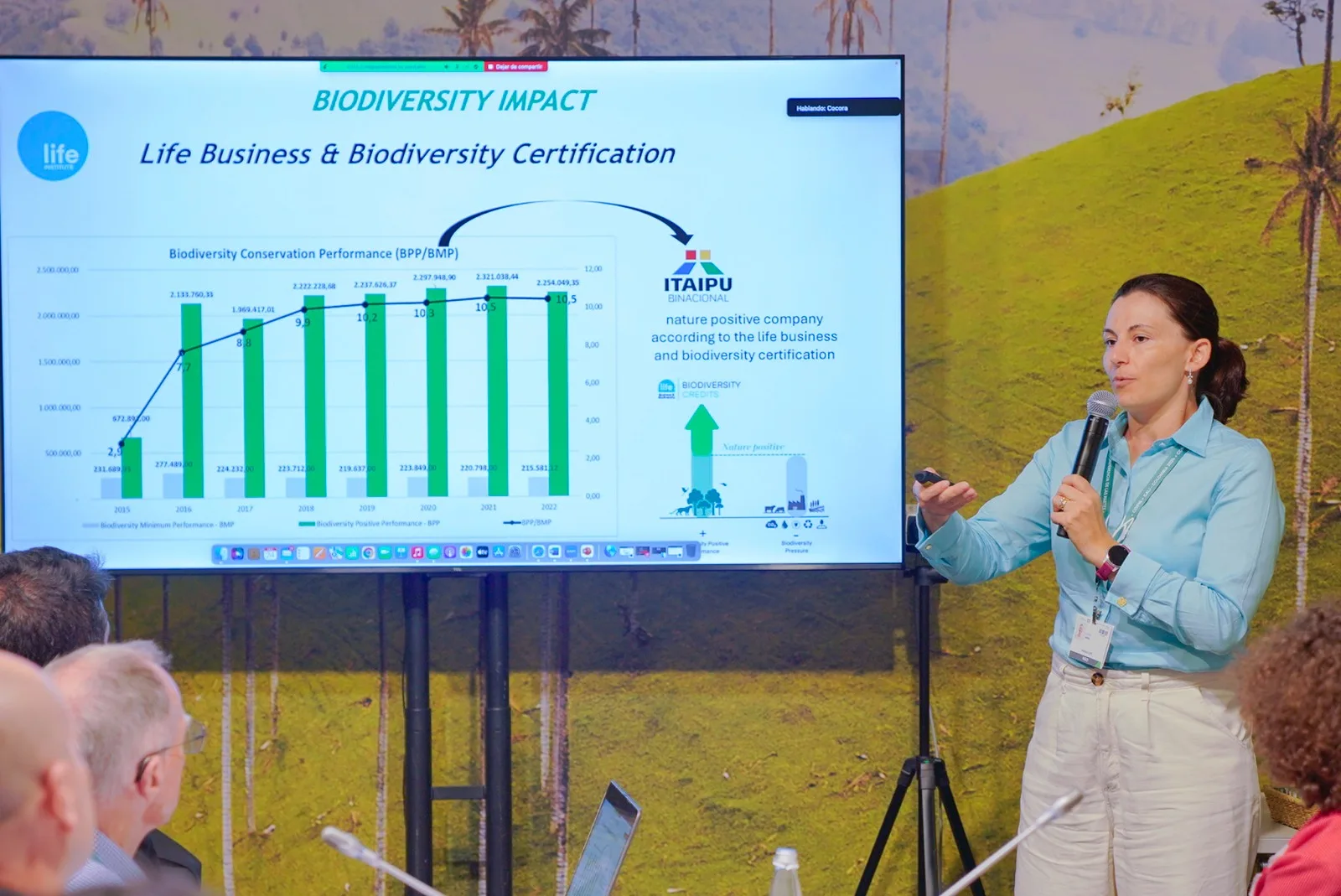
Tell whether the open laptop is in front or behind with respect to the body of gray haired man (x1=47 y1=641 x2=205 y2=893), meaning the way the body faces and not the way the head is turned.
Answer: in front

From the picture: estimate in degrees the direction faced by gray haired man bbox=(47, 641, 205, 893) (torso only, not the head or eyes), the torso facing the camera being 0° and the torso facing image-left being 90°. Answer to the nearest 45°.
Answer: approximately 225°

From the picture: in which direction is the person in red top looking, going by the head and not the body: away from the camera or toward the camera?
away from the camera

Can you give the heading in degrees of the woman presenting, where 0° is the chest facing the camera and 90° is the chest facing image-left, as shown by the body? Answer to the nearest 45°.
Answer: approximately 45°

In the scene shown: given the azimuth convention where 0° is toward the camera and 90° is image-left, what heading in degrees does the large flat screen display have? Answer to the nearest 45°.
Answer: approximately 0°

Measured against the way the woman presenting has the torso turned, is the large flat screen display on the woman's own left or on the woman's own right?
on the woman's own right

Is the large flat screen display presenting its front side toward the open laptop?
yes

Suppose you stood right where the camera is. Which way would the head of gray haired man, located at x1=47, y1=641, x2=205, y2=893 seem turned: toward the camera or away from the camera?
away from the camera

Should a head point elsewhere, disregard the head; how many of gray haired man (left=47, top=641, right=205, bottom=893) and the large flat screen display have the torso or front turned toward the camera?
1

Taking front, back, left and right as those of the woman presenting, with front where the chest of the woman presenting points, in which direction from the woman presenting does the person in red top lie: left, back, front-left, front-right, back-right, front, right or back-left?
front-left

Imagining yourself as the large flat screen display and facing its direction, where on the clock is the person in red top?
The person in red top is roughly at 11 o'clock from the large flat screen display.

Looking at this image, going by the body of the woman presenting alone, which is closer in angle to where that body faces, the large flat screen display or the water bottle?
the water bottle
